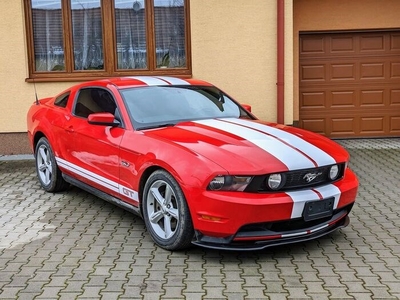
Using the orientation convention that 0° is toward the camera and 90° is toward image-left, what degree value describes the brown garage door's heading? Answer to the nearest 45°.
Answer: approximately 0°

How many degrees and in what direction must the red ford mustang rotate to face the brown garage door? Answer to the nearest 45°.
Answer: approximately 90° to its left

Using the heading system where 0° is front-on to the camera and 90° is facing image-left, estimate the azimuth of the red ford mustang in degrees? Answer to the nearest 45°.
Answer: approximately 315°

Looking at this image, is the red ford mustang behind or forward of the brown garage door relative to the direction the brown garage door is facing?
forward

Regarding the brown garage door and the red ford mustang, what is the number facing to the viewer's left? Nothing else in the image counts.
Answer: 0
